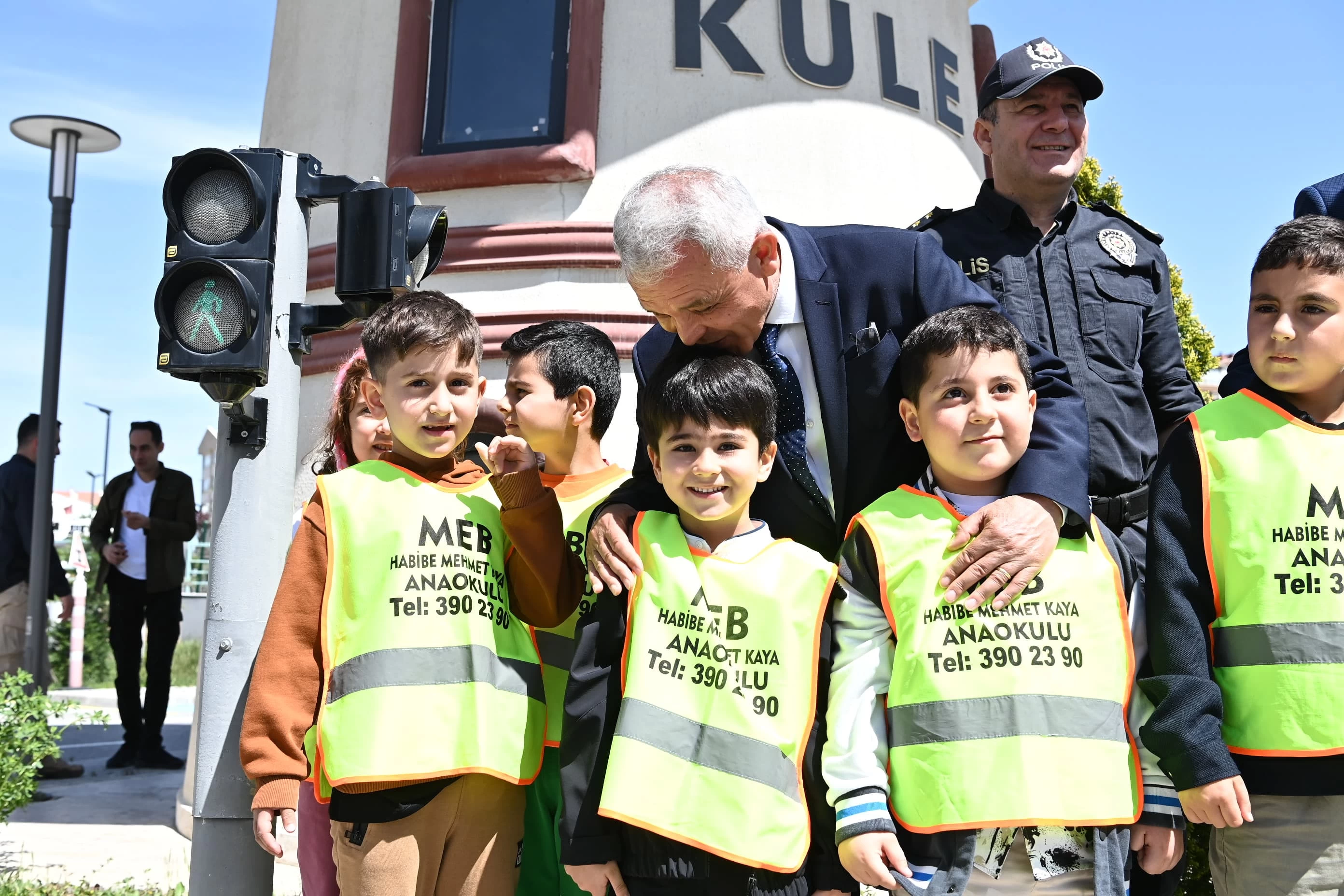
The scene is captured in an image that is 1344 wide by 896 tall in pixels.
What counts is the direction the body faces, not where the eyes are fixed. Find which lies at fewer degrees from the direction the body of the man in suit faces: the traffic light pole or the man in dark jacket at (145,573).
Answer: the traffic light pole

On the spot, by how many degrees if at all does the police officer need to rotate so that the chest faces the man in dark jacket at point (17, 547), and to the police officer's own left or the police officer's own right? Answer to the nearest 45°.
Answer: approximately 135° to the police officer's own right

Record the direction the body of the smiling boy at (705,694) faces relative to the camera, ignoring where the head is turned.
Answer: toward the camera

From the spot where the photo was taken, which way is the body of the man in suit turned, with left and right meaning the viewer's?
facing the viewer and to the left of the viewer

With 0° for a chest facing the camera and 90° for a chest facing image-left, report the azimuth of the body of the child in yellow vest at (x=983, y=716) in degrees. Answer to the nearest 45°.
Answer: approximately 0°

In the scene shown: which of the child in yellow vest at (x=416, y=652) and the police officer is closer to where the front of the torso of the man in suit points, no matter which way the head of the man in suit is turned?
the child in yellow vest

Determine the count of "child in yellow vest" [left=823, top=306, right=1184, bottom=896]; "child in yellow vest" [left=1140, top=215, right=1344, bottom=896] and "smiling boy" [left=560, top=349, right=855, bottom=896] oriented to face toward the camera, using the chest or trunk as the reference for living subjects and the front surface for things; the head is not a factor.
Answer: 3

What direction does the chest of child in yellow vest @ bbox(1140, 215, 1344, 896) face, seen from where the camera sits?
toward the camera
